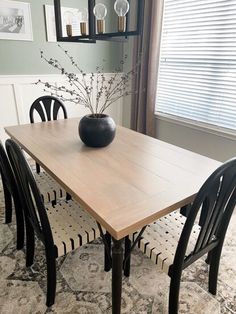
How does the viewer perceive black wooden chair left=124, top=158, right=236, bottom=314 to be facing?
facing away from the viewer and to the left of the viewer

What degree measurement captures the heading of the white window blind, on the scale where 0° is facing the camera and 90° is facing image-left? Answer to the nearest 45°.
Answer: approximately 45°

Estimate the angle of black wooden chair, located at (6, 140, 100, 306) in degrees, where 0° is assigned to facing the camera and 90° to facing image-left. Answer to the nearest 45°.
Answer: approximately 225°

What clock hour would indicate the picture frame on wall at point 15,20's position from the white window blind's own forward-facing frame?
The picture frame on wall is roughly at 1 o'clock from the white window blind.

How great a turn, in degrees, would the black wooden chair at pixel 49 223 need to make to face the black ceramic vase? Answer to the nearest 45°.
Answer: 0° — it already faces it
